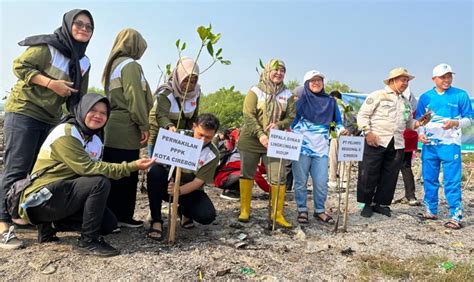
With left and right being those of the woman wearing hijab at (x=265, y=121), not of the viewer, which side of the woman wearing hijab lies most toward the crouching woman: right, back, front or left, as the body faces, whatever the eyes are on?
right

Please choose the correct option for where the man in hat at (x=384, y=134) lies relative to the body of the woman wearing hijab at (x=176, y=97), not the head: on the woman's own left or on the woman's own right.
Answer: on the woman's own left

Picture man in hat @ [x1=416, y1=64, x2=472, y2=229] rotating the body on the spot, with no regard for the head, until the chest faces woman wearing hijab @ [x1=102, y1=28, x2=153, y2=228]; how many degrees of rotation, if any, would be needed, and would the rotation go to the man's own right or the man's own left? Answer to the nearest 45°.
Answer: approximately 45° to the man's own right

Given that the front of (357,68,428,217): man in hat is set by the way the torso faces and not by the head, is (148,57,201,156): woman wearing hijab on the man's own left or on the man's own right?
on the man's own right

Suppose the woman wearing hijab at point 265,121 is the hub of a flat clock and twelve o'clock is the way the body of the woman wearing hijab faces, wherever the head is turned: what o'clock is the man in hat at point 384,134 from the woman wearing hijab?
The man in hat is roughly at 10 o'clock from the woman wearing hijab.

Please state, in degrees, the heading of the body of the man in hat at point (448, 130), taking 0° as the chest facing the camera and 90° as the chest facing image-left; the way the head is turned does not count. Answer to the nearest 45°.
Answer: approximately 0°
